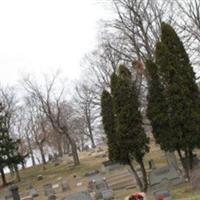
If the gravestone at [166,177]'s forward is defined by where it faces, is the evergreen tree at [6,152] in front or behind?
behind

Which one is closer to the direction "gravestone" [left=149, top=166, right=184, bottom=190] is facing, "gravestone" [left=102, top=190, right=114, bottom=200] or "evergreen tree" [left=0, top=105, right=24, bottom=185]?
the gravestone

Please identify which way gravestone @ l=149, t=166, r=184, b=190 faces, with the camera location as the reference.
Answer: facing the viewer

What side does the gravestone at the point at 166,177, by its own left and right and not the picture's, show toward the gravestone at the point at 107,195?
right
